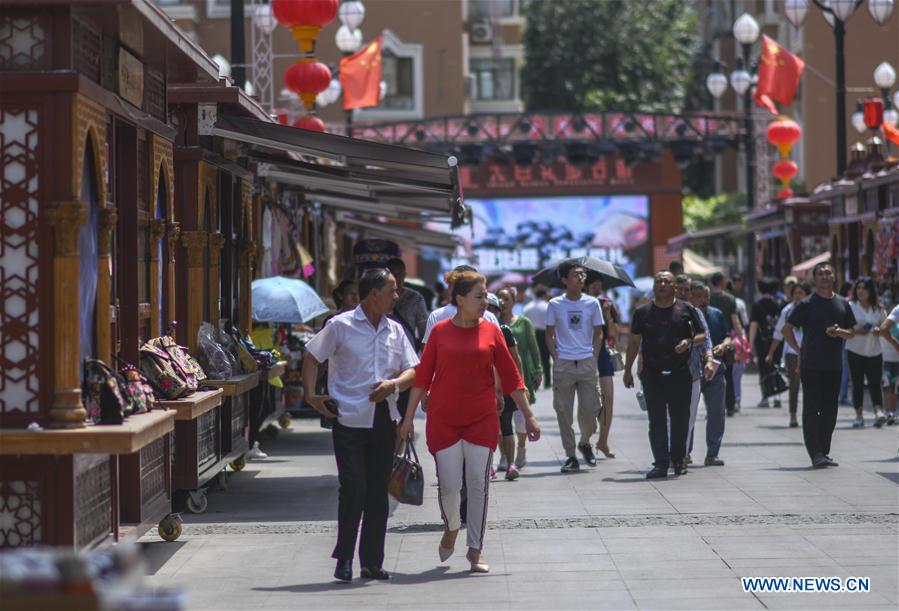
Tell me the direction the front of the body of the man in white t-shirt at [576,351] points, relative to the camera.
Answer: toward the camera

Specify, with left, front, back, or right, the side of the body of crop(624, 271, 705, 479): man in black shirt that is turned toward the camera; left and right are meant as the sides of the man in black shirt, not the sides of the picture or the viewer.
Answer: front

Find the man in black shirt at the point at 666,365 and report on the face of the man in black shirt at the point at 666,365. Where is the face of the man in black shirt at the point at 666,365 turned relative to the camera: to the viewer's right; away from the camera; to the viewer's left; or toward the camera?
toward the camera

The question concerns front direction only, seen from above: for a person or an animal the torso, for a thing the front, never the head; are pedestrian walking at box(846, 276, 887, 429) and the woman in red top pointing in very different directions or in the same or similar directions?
same or similar directions

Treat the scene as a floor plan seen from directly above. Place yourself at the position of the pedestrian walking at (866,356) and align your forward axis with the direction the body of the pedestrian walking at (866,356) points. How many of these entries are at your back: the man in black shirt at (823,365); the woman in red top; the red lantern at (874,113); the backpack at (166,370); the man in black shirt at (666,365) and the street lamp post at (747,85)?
2

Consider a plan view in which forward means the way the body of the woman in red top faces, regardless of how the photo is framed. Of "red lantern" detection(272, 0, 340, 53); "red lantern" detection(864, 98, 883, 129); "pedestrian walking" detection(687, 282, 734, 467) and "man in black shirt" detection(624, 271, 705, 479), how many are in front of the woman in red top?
0

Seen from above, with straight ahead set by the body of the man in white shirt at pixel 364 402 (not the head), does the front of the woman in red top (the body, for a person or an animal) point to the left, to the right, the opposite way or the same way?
the same way

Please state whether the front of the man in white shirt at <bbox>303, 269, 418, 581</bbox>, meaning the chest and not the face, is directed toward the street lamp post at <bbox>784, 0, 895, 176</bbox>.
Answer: no

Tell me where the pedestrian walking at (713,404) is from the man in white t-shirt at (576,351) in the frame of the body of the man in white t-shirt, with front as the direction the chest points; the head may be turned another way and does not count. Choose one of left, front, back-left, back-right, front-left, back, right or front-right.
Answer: left

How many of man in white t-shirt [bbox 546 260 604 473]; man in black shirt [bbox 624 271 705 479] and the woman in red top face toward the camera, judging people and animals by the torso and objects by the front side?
3

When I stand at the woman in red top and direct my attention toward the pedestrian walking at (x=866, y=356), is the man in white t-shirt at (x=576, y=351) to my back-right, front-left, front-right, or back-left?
front-left

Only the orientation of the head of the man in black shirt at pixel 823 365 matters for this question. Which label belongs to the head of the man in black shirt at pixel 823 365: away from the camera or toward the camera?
toward the camera
